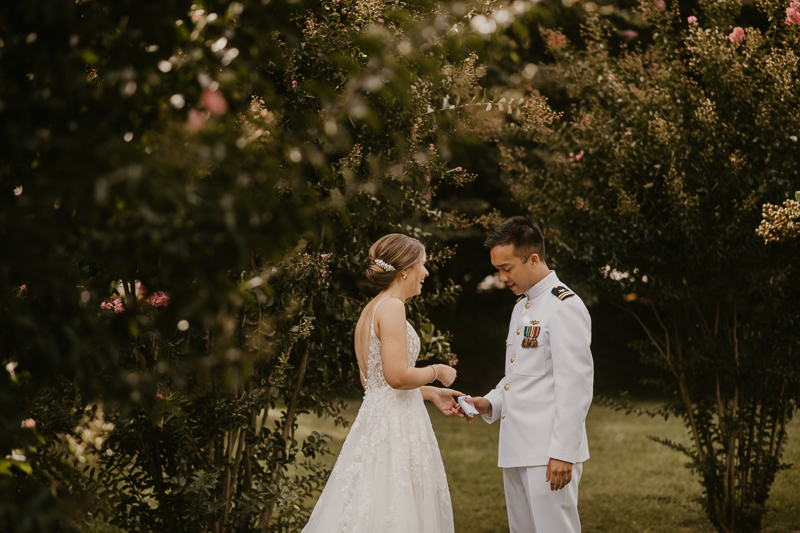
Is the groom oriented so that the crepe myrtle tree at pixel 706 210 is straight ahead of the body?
no

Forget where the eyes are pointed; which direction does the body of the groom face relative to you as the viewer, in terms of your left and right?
facing the viewer and to the left of the viewer

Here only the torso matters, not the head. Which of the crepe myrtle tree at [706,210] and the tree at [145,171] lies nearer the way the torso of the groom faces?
the tree

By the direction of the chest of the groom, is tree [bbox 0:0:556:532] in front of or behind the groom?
in front
